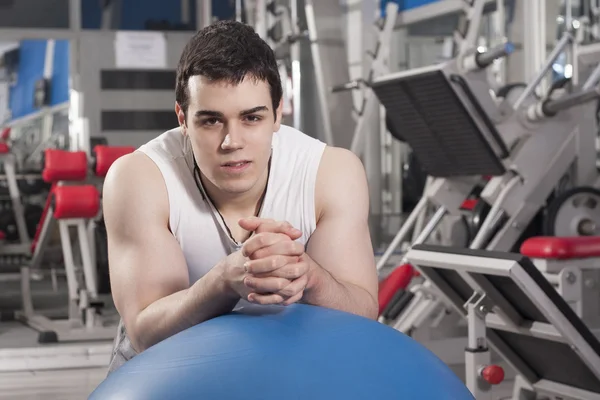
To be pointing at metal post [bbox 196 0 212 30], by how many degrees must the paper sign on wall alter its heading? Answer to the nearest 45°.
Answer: approximately 135° to its left

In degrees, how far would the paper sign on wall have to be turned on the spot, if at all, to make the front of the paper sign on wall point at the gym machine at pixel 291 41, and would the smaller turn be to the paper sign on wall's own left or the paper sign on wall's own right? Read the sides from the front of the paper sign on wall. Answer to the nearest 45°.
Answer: approximately 45° to the paper sign on wall's own left

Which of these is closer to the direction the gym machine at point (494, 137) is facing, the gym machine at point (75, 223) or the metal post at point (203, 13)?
the gym machine

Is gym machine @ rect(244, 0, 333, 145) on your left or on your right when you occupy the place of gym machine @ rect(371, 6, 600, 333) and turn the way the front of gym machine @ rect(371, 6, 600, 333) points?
on your right

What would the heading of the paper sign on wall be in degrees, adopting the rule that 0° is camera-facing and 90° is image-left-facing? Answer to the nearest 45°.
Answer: approximately 0°

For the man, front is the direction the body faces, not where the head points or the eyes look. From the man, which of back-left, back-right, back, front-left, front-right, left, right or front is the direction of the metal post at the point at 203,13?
back

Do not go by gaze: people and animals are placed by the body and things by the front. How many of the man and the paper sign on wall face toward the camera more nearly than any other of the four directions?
2

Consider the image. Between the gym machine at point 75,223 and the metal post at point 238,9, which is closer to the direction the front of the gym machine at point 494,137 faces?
the gym machine
